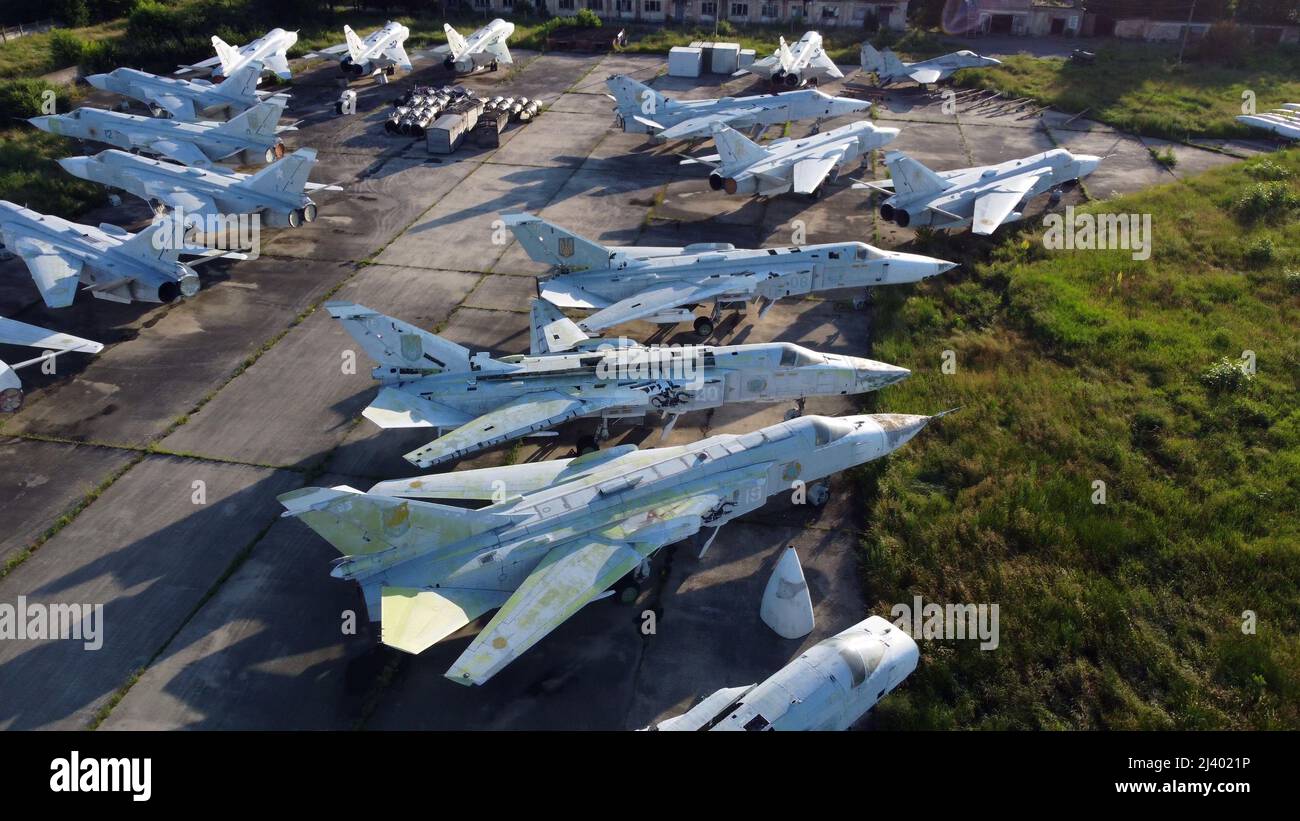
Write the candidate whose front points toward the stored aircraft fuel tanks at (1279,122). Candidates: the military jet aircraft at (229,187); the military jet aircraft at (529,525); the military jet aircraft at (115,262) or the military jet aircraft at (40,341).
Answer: the military jet aircraft at (529,525)

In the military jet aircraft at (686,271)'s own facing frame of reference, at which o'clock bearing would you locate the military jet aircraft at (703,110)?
the military jet aircraft at (703,110) is roughly at 9 o'clock from the military jet aircraft at (686,271).

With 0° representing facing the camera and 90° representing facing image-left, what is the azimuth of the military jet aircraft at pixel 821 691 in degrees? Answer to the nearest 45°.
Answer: approximately 225°

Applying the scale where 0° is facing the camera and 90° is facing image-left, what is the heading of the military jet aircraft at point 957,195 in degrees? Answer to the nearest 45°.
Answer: approximately 225°

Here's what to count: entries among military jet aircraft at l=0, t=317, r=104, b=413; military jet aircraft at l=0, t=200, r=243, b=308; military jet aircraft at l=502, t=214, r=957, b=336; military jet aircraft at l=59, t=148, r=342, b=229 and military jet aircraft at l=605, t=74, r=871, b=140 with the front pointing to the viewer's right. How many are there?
2

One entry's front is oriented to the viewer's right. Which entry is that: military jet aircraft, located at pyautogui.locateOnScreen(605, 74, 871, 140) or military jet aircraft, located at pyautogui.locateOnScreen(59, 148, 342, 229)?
military jet aircraft, located at pyautogui.locateOnScreen(605, 74, 871, 140)

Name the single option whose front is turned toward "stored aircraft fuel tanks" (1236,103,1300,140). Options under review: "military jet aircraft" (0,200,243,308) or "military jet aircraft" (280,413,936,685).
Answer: "military jet aircraft" (280,413,936,685)

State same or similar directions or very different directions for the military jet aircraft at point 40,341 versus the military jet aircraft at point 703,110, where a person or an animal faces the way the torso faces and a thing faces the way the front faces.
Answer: very different directions

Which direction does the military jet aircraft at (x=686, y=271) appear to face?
to the viewer's right

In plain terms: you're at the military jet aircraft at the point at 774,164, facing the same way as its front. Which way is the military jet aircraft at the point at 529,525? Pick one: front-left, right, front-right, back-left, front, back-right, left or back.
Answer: back-right

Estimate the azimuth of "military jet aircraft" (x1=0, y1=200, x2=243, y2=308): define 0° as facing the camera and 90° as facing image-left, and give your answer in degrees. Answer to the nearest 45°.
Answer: approximately 135°

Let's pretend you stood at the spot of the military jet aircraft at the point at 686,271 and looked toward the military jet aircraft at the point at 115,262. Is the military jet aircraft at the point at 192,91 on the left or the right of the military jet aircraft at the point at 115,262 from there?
right

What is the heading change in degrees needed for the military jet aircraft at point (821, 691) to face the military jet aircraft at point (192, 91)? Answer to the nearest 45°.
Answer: approximately 90° to its left

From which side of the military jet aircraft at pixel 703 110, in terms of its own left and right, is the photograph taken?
right

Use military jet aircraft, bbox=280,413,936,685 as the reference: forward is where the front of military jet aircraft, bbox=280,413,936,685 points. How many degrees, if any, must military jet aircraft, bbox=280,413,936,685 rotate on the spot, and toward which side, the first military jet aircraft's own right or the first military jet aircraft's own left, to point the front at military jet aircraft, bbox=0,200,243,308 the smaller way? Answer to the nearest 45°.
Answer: approximately 90° to the first military jet aircraft's own left

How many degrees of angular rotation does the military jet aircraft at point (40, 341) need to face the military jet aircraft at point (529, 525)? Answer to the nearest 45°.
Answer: approximately 180°

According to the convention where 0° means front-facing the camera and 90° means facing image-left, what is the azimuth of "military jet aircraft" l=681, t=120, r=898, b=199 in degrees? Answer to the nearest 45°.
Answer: approximately 225°

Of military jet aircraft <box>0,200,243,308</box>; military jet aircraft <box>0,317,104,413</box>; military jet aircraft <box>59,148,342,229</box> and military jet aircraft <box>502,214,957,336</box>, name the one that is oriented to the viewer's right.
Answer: military jet aircraft <box>502,214,957,336</box>
